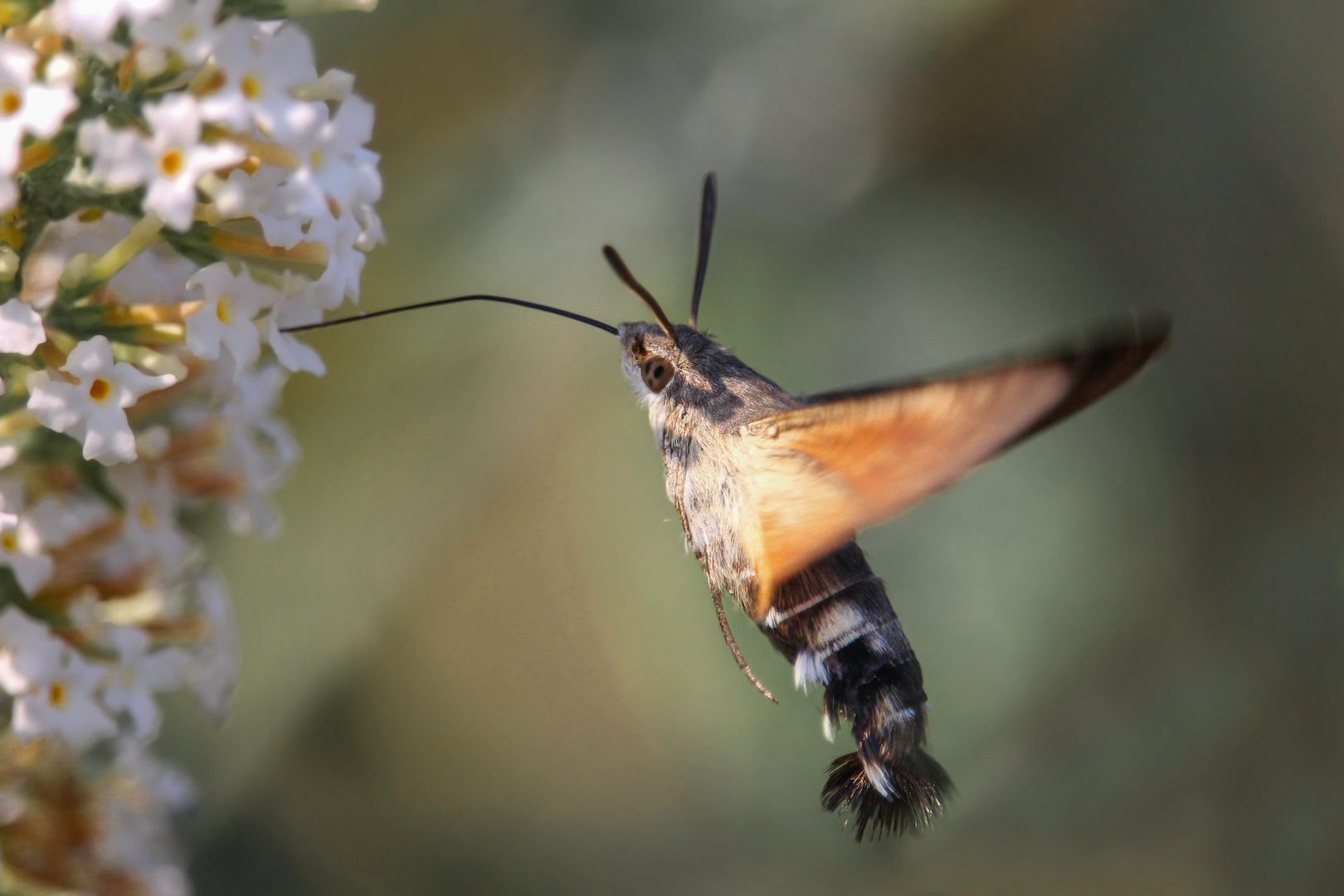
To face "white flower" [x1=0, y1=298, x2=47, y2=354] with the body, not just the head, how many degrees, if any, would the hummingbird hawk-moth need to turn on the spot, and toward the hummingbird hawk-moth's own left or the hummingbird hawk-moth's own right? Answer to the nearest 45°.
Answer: approximately 45° to the hummingbird hawk-moth's own left

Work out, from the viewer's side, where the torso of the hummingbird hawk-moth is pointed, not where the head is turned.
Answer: to the viewer's left

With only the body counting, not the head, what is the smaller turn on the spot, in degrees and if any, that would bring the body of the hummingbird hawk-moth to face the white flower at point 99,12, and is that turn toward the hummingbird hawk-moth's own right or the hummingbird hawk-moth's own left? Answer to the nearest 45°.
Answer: approximately 45° to the hummingbird hawk-moth's own left

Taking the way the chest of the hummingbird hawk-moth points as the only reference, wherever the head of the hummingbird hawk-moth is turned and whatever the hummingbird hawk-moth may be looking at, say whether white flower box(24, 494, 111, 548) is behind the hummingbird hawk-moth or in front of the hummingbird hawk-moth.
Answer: in front
